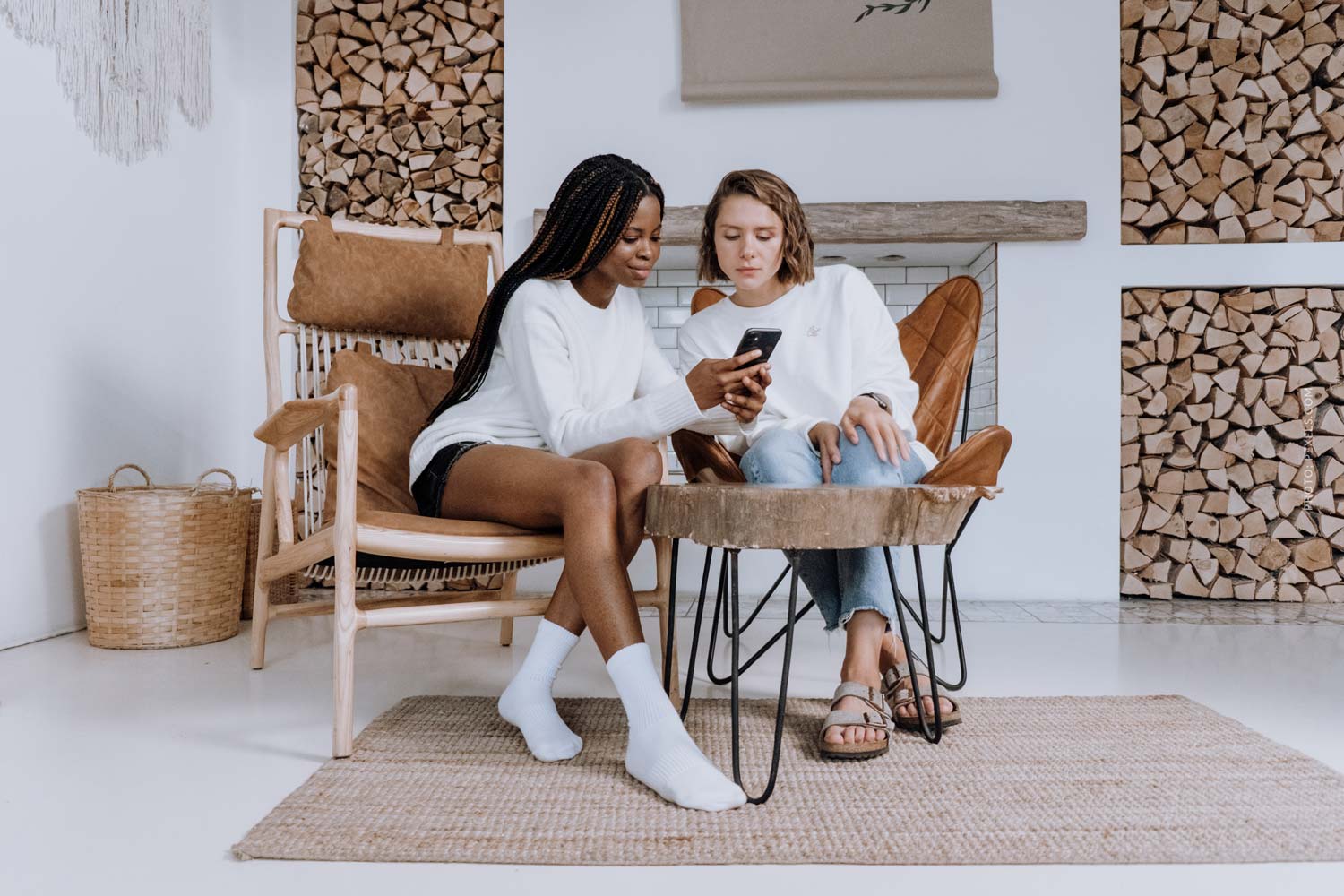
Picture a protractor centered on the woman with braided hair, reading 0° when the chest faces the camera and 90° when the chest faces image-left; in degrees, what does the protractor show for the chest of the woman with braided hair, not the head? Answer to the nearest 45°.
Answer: approximately 315°

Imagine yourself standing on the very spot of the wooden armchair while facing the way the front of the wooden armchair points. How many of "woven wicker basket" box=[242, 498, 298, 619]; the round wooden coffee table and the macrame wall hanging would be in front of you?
1

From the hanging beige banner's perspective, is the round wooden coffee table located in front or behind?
in front

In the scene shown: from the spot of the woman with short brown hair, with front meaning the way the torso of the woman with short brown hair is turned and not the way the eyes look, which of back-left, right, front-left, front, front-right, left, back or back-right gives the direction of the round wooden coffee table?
front

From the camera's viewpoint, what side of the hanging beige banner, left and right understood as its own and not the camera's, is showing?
front

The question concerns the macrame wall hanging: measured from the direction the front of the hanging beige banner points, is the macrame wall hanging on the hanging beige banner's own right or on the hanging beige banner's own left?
on the hanging beige banner's own right

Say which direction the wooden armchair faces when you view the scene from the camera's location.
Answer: facing the viewer and to the right of the viewer

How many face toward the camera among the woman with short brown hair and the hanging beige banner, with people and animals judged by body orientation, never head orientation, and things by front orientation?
2

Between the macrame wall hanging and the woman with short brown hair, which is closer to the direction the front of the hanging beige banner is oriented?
the woman with short brown hair

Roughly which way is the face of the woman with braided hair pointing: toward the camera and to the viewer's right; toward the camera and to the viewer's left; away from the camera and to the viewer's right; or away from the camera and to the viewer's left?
toward the camera and to the viewer's right

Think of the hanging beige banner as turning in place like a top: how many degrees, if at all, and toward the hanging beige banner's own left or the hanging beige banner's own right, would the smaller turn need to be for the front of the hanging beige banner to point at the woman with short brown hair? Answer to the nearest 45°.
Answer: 0° — it already faces them
